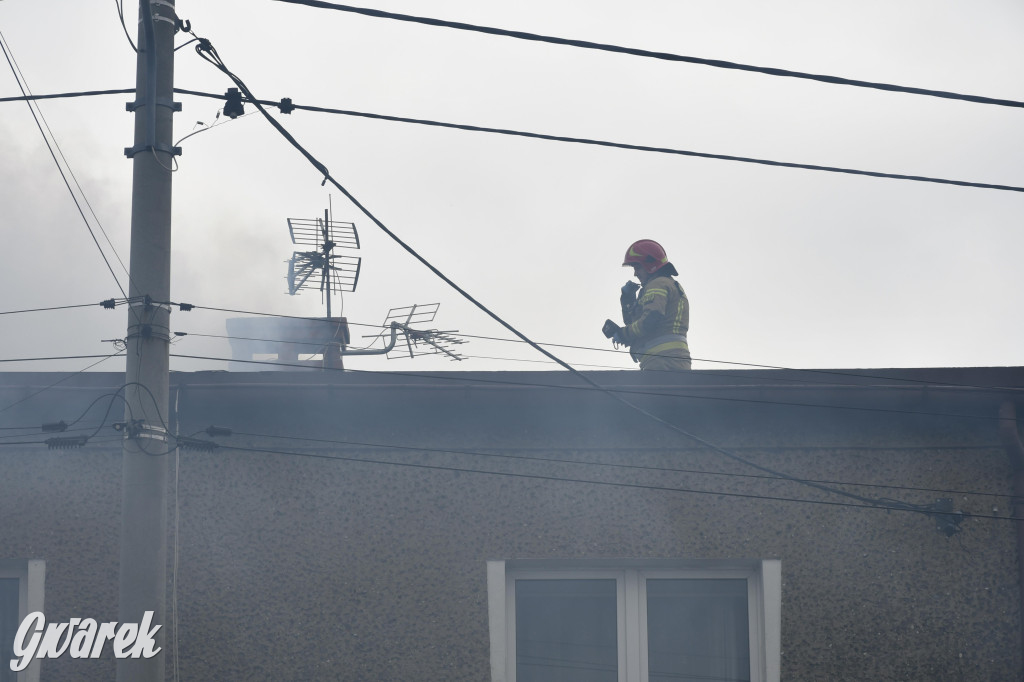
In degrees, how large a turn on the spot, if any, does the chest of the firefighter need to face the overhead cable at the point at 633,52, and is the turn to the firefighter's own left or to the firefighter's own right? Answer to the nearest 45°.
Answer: approximately 90° to the firefighter's own left

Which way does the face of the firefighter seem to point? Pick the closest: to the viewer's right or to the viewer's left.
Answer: to the viewer's left

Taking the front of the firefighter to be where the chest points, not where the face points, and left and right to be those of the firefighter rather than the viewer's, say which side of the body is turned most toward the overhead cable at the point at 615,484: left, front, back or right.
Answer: left

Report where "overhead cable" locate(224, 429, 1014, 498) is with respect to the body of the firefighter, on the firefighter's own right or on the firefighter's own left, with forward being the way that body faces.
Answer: on the firefighter's own left

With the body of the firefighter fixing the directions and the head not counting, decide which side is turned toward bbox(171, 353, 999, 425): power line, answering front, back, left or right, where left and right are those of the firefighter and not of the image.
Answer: left

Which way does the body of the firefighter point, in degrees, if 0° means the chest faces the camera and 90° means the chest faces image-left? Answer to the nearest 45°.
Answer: approximately 90°
